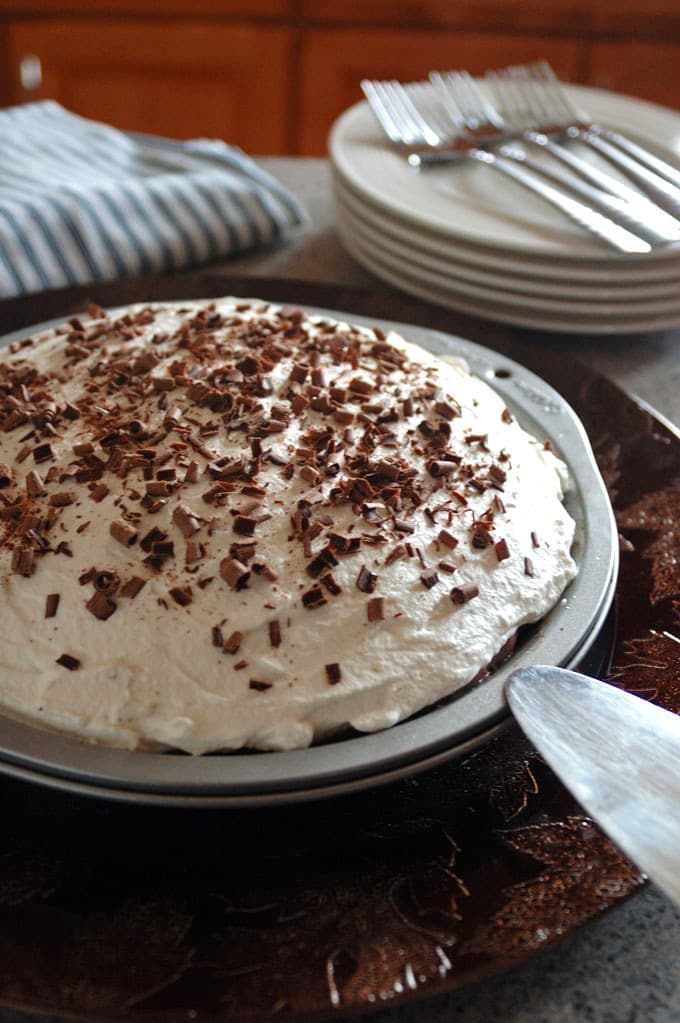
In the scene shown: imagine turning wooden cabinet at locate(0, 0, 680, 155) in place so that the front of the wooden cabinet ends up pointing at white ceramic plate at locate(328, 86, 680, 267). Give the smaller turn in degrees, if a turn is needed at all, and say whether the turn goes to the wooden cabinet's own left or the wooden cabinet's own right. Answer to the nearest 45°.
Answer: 0° — it already faces it

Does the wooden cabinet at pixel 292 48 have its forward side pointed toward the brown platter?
yes

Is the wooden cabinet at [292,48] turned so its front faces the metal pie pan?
yes

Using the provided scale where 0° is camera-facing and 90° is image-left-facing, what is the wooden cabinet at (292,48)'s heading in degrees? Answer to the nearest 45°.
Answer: approximately 0°

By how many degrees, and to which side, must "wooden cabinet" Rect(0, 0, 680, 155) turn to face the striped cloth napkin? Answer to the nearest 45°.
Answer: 0° — it already faces it

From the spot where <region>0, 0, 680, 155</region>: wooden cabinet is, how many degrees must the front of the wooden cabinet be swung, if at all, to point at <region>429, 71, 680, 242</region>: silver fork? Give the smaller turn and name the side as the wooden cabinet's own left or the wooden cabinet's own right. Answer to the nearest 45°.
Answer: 0° — it already faces it
